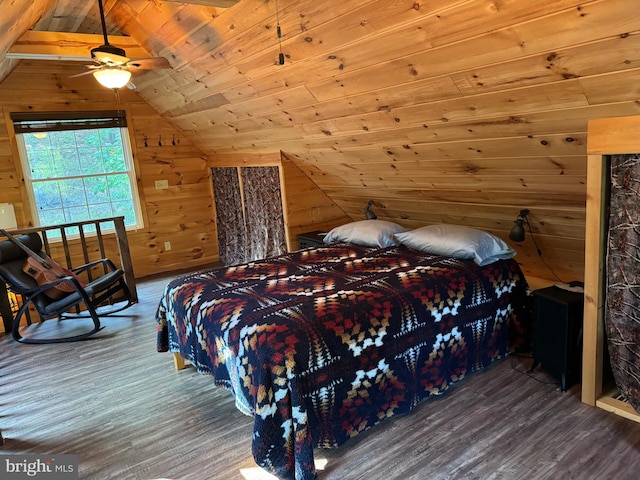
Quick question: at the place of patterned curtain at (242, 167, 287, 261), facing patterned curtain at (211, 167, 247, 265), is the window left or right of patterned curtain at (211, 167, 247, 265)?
left

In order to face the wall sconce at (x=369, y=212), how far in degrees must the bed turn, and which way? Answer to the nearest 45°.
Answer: approximately 135° to its right

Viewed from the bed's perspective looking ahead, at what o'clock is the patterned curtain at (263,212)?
The patterned curtain is roughly at 4 o'clock from the bed.

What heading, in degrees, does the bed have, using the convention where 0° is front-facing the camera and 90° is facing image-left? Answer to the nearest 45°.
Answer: approximately 45°

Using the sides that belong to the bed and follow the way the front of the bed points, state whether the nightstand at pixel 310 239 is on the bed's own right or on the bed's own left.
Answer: on the bed's own right

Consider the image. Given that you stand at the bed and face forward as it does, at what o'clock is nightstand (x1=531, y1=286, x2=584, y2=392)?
The nightstand is roughly at 7 o'clock from the bed.

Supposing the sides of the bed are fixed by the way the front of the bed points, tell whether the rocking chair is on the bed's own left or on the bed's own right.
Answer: on the bed's own right
